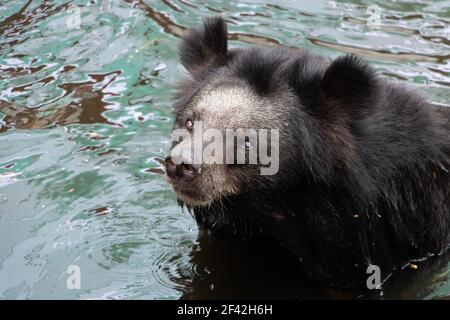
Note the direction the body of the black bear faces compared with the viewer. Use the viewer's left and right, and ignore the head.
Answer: facing the viewer and to the left of the viewer
